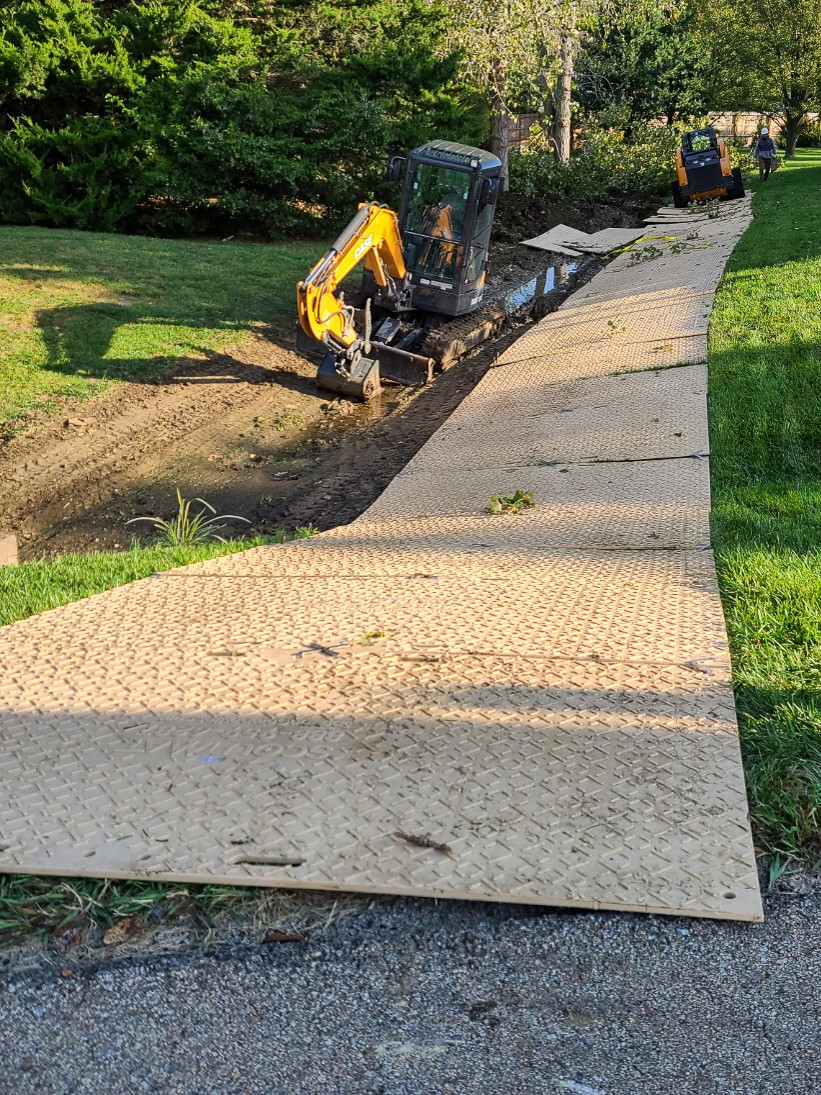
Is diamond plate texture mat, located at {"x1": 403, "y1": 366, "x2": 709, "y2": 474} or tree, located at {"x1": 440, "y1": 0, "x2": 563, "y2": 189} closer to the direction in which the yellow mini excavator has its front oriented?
the diamond plate texture mat

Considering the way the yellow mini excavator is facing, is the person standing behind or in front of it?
behind

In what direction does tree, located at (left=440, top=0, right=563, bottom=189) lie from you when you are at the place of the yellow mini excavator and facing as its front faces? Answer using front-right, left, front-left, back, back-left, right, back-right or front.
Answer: back-right

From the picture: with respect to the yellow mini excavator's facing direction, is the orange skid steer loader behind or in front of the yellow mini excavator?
behind

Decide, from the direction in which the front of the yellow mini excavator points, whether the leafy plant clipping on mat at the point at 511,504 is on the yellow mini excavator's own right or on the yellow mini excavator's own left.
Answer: on the yellow mini excavator's own left

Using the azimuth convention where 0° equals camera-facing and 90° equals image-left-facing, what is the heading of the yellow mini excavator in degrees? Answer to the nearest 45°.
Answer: approximately 45°

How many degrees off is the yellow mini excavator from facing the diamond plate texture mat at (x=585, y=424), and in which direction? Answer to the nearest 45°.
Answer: approximately 45° to its left

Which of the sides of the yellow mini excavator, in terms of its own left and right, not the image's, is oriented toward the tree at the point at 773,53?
back

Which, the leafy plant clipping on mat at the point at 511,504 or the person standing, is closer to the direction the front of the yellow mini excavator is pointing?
the leafy plant clipping on mat
